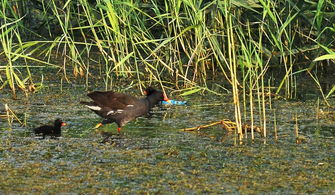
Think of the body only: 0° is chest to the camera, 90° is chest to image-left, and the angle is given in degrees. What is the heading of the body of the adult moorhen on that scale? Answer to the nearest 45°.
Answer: approximately 270°

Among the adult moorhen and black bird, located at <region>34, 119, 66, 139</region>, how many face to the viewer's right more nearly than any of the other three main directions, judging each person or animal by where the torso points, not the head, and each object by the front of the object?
2

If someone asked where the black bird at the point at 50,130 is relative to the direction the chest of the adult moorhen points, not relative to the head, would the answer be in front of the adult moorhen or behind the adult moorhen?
behind

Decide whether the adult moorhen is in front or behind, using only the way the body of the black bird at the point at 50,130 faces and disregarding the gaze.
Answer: in front

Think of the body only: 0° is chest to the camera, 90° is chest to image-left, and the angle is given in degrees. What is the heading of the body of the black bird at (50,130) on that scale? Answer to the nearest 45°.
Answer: approximately 270°
